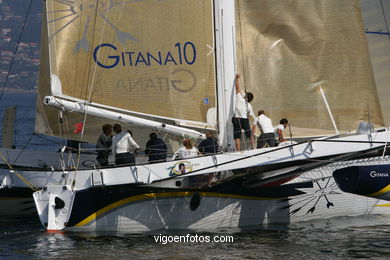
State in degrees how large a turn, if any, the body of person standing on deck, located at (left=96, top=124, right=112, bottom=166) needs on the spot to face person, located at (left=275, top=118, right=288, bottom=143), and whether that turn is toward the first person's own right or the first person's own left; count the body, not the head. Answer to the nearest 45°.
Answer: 0° — they already face them

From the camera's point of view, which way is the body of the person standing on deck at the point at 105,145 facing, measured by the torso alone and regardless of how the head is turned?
to the viewer's right

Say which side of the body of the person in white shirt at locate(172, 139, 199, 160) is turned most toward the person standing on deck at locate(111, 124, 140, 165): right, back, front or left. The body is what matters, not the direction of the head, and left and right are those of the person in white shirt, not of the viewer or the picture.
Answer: left

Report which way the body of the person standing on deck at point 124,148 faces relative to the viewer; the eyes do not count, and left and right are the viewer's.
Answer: facing away from the viewer and to the left of the viewer

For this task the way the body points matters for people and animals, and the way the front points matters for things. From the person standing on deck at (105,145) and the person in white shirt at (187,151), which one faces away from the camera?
the person in white shirt

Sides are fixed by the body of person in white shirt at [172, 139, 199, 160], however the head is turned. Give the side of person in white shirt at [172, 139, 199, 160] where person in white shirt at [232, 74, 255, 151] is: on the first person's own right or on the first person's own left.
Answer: on the first person's own left
